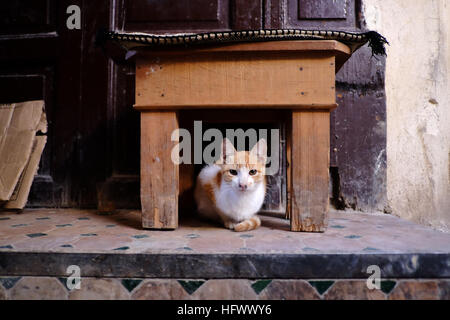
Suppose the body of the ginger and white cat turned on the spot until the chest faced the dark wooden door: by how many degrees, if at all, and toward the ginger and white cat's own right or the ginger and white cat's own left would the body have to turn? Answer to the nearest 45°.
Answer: approximately 180°

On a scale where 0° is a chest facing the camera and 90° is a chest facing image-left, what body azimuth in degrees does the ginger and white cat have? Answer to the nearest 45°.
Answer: approximately 315°

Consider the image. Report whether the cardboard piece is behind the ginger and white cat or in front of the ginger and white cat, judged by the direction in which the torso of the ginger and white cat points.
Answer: behind
